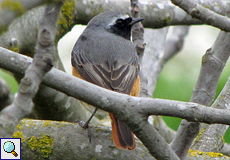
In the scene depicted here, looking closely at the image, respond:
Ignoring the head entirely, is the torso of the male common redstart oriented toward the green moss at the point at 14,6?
no

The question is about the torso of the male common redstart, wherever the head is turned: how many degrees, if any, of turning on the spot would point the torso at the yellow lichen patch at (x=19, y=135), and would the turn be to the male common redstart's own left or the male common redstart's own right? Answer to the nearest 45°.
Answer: approximately 135° to the male common redstart's own left

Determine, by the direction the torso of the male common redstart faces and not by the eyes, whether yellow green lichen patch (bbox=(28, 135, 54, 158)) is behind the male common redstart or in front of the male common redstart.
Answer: behind

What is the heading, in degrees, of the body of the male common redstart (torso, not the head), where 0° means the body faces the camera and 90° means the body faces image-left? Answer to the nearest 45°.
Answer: approximately 180°
